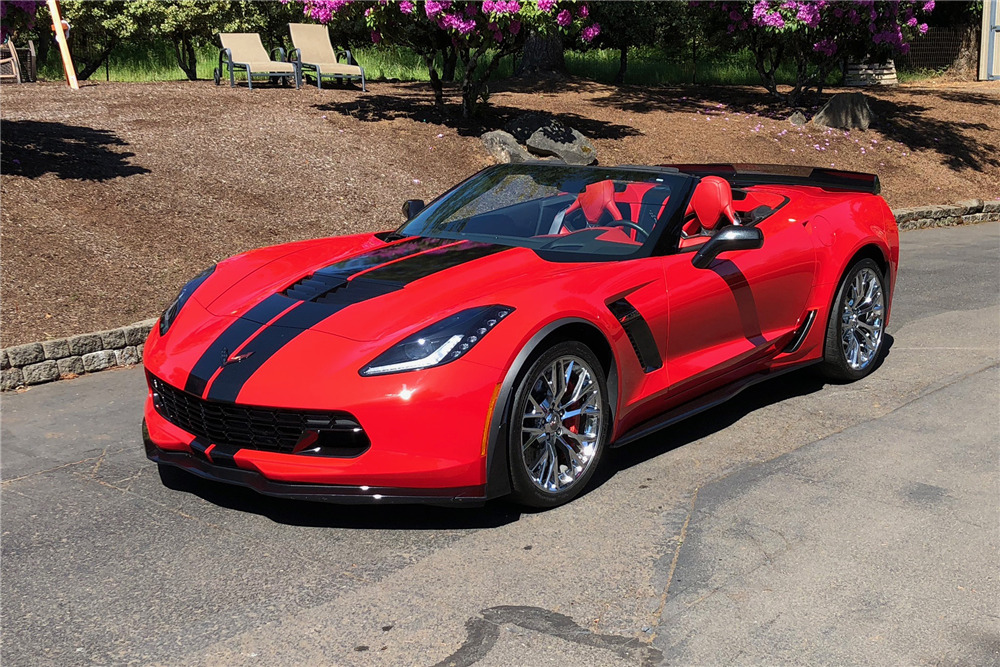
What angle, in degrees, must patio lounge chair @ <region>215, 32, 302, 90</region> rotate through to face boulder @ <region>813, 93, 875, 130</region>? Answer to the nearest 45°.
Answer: approximately 45° to its left

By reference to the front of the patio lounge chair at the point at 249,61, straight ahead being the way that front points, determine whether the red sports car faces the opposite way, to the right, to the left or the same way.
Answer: to the right

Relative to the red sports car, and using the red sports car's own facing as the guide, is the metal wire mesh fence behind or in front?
behind

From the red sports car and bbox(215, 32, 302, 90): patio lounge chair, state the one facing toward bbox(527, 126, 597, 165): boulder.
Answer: the patio lounge chair

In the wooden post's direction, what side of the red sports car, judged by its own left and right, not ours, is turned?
right

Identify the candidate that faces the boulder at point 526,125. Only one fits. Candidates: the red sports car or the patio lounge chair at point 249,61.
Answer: the patio lounge chair

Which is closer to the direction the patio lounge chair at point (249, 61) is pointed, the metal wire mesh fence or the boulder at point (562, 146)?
the boulder

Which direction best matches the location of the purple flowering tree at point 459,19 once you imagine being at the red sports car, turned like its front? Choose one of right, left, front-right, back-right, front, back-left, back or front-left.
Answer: back-right

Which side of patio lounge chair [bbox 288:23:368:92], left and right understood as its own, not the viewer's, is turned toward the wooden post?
right

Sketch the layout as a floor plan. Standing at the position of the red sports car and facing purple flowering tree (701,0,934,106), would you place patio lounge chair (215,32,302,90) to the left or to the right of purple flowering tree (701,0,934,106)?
left
